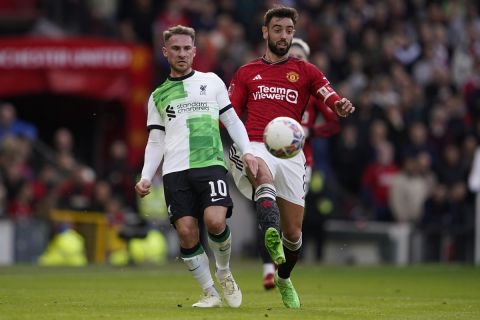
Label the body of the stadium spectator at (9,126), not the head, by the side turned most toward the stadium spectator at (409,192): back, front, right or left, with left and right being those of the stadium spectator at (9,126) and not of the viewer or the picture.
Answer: left

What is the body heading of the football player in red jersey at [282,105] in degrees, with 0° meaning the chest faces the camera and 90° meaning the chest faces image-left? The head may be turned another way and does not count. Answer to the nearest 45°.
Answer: approximately 0°

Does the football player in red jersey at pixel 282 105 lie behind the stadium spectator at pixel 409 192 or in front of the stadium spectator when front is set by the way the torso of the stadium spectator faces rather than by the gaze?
in front

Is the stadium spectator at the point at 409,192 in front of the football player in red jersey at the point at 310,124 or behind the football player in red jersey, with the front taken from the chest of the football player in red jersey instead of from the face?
behind
